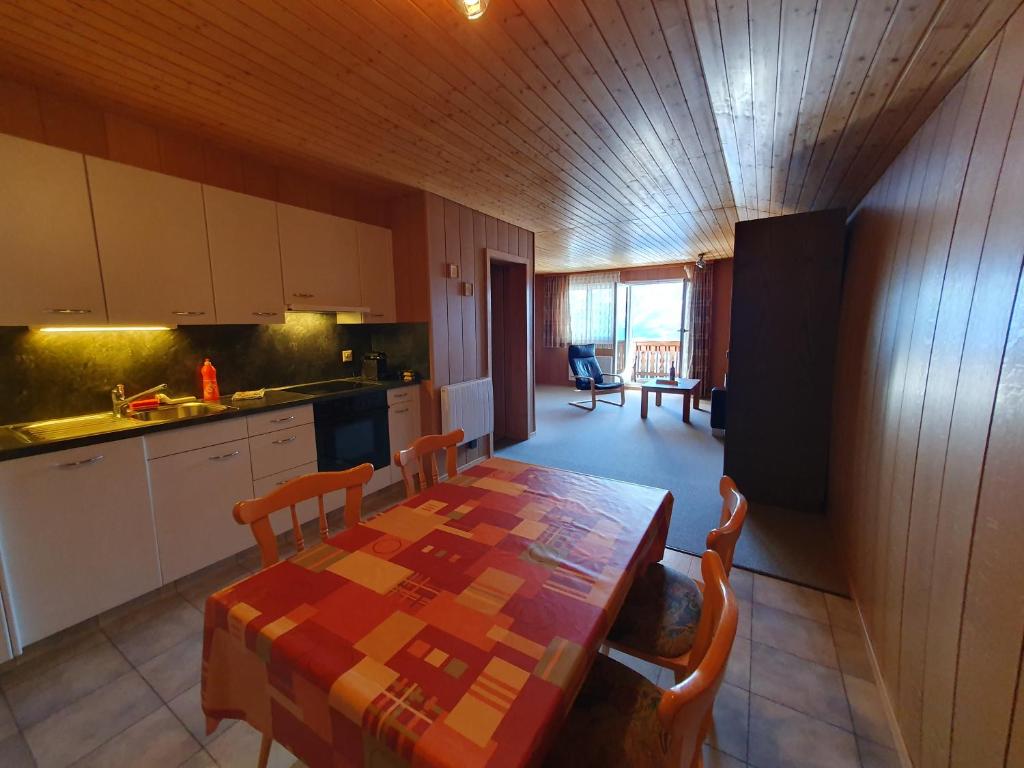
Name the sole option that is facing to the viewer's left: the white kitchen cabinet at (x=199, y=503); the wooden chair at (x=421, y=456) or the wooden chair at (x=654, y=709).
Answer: the wooden chair at (x=654, y=709)

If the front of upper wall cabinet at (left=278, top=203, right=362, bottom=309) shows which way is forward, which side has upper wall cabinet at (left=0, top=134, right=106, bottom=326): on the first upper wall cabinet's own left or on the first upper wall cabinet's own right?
on the first upper wall cabinet's own right

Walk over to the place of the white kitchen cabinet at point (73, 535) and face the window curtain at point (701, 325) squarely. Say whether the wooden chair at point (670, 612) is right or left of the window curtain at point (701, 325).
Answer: right

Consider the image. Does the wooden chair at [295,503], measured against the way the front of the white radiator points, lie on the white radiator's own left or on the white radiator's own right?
on the white radiator's own right

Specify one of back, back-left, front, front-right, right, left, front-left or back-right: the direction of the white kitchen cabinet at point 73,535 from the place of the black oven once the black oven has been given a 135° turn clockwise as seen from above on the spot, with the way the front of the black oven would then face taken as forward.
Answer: front-left

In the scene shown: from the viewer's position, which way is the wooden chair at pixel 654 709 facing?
facing to the left of the viewer

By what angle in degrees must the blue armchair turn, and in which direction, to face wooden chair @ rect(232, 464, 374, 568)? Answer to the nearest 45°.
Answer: approximately 45° to its right

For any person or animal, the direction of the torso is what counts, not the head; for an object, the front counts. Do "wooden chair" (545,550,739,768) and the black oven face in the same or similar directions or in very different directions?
very different directions

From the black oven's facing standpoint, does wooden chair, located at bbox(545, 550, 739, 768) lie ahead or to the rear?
ahead

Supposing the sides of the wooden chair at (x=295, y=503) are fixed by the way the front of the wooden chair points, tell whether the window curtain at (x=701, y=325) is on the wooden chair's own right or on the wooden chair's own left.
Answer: on the wooden chair's own left

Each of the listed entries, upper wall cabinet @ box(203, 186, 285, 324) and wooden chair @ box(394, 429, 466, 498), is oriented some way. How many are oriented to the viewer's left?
0

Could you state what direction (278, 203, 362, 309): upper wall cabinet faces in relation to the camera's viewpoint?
facing the viewer and to the right of the viewer

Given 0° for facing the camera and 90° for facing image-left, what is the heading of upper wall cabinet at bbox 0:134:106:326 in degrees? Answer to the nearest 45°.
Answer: approximately 315°

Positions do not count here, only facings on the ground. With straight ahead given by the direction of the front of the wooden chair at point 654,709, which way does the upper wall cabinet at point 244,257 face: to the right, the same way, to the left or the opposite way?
the opposite way
